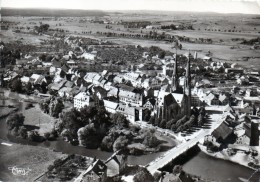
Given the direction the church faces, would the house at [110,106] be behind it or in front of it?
behind

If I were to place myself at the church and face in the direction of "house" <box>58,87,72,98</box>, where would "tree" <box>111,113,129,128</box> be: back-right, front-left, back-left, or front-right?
front-left

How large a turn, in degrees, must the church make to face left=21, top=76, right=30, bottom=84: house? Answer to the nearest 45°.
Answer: approximately 135° to its left

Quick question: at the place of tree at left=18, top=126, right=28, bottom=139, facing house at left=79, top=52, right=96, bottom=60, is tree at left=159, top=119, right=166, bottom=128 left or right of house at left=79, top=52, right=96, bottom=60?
right

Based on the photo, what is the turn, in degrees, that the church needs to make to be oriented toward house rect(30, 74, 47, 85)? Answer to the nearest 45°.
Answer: approximately 135° to its left

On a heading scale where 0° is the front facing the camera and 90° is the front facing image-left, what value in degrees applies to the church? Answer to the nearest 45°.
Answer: approximately 225°

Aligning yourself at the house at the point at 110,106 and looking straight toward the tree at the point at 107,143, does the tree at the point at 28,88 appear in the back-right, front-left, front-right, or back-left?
back-right

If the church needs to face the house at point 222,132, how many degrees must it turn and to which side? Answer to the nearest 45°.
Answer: approximately 90° to its right

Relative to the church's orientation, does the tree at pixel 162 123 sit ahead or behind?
behind

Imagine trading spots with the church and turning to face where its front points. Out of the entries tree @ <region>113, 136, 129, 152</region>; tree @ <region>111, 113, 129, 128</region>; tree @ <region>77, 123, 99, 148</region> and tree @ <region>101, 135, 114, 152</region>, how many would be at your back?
4

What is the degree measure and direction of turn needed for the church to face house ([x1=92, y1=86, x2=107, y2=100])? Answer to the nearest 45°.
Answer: approximately 90° to its left

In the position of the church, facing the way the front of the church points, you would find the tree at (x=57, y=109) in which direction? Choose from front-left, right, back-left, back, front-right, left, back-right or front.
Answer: back-left

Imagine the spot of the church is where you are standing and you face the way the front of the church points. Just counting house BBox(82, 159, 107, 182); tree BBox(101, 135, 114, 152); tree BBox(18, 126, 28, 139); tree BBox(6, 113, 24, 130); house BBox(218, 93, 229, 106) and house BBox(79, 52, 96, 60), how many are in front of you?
1

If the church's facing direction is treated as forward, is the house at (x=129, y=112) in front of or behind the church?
behind

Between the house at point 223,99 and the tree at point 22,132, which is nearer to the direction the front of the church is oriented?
the house

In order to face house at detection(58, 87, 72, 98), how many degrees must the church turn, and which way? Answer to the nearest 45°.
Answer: approximately 135° to its left

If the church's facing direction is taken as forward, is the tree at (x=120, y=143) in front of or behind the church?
behind

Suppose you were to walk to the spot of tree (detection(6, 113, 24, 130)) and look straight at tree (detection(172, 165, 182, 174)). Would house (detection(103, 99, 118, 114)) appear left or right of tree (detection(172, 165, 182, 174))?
left
